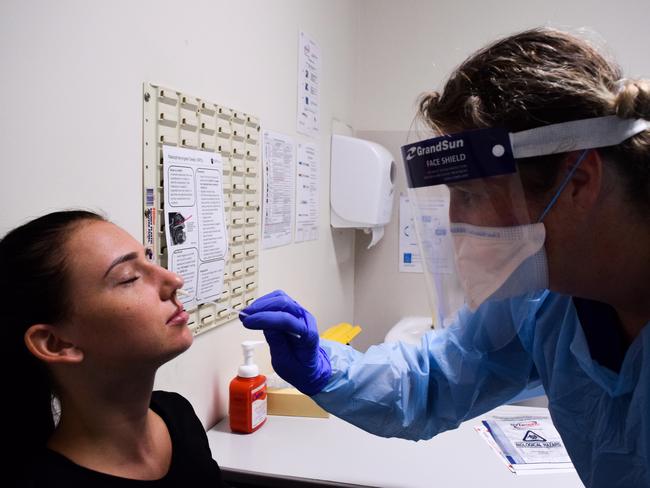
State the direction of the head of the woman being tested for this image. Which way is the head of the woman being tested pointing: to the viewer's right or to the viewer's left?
to the viewer's right

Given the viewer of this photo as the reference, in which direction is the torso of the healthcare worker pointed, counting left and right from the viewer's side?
facing to the left of the viewer

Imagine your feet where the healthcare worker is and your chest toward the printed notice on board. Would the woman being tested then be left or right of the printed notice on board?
left

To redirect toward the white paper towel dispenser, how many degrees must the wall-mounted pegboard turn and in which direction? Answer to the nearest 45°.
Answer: approximately 90° to its left

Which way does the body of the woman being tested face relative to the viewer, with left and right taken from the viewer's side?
facing the viewer and to the right of the viewer

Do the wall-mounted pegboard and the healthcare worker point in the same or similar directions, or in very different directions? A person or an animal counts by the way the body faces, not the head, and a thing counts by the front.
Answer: very different directions

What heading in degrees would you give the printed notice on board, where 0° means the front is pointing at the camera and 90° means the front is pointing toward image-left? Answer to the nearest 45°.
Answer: approximately 315°

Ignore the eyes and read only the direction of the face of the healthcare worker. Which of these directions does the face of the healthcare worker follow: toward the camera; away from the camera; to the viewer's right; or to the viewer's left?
to the viewer's left

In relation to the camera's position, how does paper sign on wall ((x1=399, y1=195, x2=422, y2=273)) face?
facing the viewer
